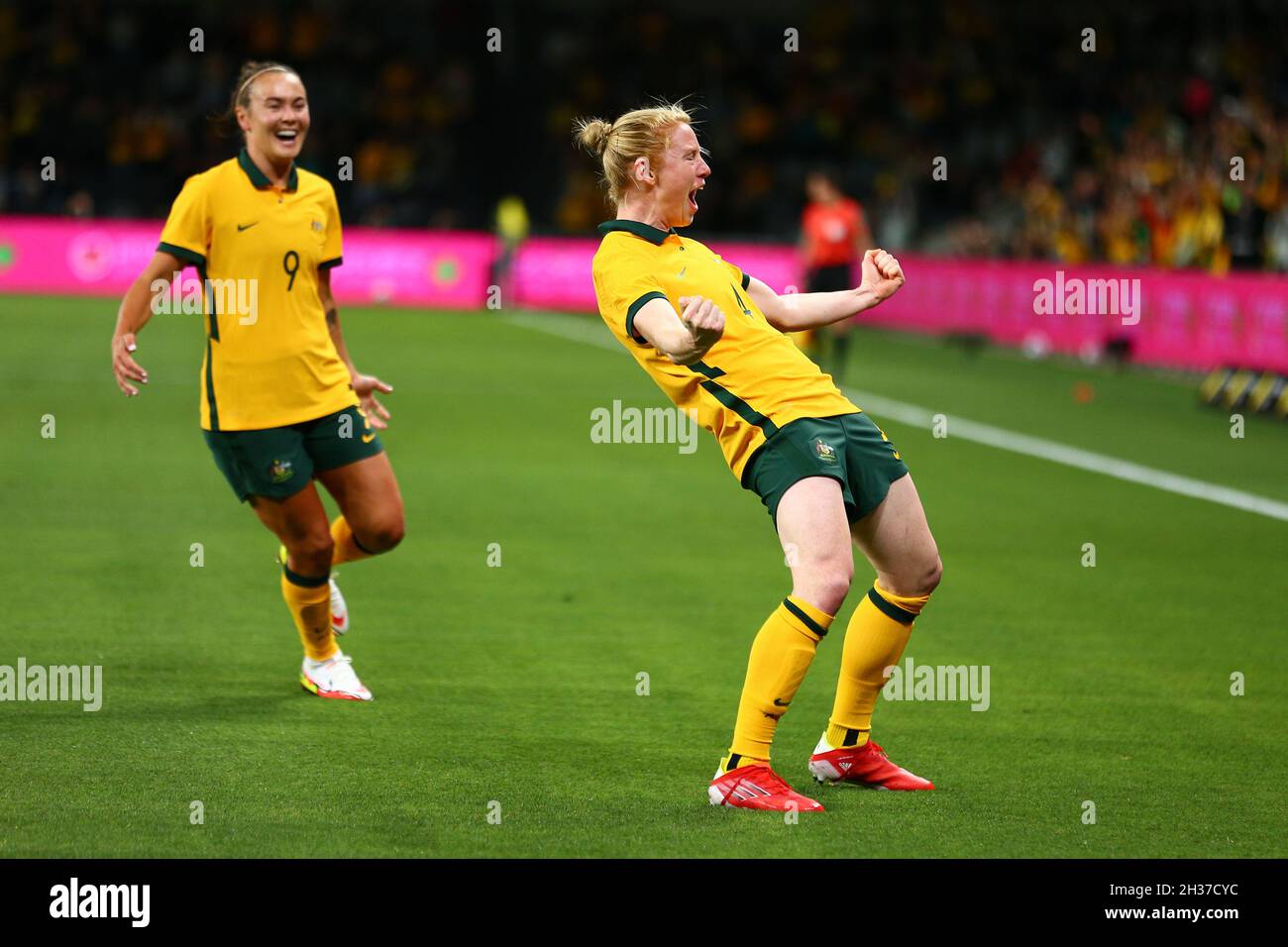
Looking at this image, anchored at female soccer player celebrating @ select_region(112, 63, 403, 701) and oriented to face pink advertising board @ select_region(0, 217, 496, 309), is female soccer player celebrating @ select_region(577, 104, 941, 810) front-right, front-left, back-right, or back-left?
back-right

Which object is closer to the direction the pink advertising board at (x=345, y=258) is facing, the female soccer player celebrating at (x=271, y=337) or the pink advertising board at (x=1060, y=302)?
the female soccer player celebrating

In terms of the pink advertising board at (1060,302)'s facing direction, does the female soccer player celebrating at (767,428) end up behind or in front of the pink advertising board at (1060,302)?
in front

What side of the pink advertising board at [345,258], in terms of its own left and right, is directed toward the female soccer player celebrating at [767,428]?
front

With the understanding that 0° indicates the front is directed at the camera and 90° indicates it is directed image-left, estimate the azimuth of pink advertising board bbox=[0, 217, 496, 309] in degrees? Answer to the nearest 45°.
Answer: approximately 0°

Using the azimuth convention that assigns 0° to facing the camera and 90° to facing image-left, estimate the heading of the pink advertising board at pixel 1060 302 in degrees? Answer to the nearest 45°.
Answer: approximately 45°

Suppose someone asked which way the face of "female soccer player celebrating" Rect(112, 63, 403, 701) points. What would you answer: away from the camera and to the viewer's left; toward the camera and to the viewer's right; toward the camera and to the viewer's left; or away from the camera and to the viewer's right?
toward the camera and to the viewer's right

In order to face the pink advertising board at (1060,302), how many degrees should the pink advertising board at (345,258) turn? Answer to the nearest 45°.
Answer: approximately 45° to its left

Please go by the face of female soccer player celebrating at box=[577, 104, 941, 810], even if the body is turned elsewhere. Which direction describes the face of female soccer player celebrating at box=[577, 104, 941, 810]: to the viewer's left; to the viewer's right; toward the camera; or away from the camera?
to the viewer's right

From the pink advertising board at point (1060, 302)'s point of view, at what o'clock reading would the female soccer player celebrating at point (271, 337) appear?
The female soccer player celebrating is roughly at 11 o'clock from the pink advertising board.

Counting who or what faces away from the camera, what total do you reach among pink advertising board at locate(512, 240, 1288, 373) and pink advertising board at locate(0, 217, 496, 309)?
0

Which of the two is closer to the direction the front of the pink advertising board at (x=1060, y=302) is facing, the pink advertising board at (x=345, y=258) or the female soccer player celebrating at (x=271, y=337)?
the female soccer player celebrating

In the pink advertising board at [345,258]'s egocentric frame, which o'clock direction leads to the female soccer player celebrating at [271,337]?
The female soccer player celebrating is roughly at 12 o'clock from the pink advertising board.
